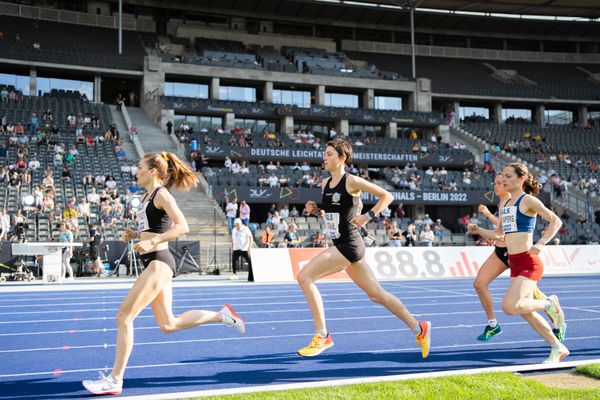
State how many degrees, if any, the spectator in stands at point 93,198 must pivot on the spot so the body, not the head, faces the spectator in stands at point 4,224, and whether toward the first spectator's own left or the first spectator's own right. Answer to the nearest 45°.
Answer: approximately 45° to the first spectator's own right

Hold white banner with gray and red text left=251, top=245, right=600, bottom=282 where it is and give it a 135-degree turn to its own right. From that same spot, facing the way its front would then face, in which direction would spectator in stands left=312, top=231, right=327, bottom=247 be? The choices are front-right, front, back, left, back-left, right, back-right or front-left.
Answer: front

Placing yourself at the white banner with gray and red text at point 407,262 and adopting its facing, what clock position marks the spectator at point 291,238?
The spectator is roughly at 4 o'clock from the white banner with gray and red text.

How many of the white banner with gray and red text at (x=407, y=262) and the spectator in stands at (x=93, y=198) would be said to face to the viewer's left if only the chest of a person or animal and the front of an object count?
0

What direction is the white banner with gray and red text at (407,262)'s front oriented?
toward the camera

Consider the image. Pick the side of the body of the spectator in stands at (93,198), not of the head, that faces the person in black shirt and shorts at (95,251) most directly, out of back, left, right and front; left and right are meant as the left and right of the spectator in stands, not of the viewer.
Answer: front

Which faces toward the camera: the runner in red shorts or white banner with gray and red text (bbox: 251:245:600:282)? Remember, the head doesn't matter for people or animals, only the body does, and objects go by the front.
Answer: the white banner with gray and red text

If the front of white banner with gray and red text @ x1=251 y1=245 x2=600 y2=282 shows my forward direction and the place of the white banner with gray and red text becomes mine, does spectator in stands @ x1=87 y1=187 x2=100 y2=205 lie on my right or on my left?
on my right

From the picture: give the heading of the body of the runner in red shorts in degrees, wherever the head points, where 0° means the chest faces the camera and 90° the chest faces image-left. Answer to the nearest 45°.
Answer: approximately 90°

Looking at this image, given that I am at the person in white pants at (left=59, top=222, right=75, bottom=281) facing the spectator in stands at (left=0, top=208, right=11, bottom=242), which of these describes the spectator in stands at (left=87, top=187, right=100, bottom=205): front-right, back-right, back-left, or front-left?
front-right

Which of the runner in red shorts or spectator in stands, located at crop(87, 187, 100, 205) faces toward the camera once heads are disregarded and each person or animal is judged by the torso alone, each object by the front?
the spectator in stands

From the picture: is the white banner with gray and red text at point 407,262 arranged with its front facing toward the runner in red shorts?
yes

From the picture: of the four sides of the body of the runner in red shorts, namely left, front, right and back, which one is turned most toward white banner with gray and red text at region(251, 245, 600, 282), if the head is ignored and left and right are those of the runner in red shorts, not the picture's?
right

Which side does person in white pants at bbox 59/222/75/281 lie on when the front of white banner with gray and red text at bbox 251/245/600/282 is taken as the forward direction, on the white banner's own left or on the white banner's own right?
on the white banner's own right

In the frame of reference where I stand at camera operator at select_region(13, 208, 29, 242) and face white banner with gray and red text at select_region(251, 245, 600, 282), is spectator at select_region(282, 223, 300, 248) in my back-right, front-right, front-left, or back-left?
front-left

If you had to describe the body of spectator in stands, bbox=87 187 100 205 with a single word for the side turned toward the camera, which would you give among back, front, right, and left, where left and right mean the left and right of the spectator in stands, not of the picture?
front

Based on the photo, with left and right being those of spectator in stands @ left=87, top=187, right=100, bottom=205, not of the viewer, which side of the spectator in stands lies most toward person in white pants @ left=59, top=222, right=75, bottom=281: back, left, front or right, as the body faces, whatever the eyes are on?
front

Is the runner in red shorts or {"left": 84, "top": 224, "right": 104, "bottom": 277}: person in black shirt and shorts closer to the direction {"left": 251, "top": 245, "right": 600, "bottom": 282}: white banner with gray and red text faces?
the runner in red shorts
